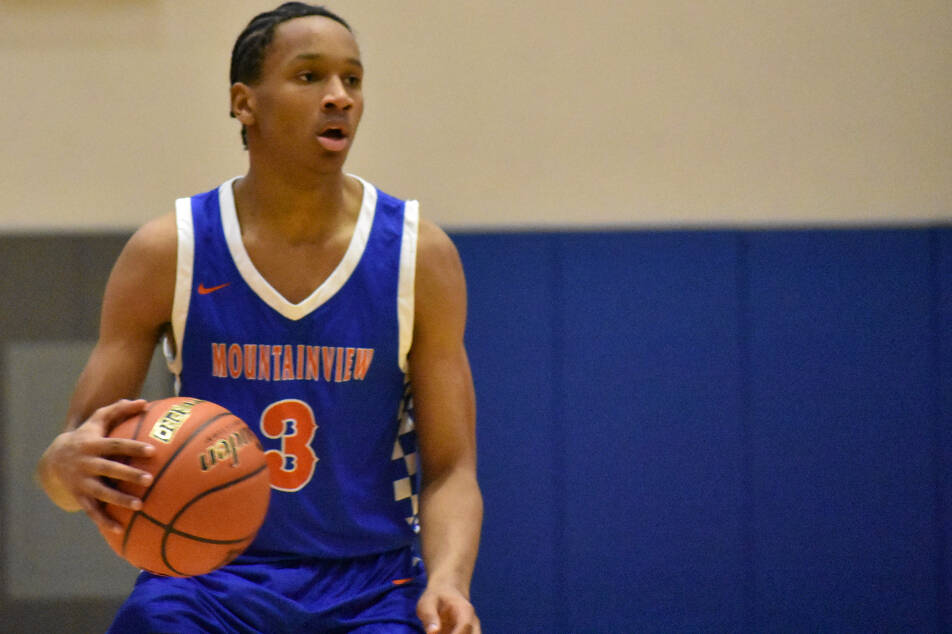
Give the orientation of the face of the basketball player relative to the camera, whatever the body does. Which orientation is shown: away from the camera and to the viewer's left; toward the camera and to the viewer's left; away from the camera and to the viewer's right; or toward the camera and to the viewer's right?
toward the camera and to the viewer's right

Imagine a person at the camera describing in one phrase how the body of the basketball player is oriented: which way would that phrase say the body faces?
toward the camera
